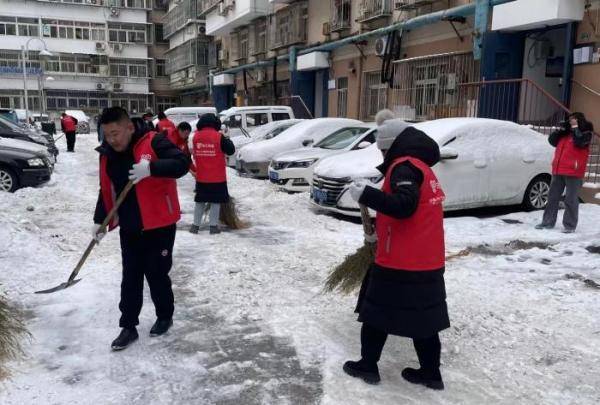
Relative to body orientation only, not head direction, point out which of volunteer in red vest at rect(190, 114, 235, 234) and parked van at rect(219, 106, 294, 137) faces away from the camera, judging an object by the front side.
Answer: the volunteer in red vest

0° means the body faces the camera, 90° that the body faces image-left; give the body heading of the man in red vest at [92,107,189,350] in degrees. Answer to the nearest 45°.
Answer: approximately 45°

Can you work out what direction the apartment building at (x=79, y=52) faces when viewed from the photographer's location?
facing the viewer

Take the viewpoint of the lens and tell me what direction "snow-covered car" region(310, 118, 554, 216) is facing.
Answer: facing the viewer and to the left of the viewer

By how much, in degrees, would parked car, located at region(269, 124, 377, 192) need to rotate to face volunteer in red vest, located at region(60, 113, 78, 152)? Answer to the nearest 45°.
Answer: approximately 90° to its right

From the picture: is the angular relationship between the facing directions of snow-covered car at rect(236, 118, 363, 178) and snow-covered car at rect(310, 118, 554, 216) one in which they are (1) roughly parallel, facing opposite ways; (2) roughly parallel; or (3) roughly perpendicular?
roughly parallel

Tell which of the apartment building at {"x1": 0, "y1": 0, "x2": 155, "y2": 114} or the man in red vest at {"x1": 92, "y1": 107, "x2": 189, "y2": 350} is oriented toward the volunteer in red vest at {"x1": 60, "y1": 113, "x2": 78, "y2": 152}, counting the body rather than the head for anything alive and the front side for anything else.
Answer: the apartment building

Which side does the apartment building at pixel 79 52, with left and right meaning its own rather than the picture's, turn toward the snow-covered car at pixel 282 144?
front

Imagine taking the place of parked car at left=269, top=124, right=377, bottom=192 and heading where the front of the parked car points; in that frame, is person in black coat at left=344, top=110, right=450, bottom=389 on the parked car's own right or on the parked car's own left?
on the parked car's own left

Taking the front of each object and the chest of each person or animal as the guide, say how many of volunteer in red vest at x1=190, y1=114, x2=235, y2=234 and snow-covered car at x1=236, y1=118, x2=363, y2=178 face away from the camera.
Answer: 1

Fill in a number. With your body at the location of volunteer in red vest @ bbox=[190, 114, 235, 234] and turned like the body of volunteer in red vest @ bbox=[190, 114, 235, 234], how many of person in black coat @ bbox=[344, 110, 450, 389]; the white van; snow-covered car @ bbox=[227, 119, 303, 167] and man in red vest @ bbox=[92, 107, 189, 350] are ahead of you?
2

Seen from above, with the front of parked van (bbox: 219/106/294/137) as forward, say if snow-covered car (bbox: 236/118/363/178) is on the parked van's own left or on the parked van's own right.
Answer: on the parked van's own left

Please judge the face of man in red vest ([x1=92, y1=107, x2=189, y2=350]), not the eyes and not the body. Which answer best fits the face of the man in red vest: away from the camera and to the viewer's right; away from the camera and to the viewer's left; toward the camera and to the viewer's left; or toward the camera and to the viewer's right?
toward the camera and to the viewer's left

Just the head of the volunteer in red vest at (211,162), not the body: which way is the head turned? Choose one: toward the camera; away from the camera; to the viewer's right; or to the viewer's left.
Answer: away from the camera

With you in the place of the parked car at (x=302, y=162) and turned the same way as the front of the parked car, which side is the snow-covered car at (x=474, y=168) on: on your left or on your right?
on your left

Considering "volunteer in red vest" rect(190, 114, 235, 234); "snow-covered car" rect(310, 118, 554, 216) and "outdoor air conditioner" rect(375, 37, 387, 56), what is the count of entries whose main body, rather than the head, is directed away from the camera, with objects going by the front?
1

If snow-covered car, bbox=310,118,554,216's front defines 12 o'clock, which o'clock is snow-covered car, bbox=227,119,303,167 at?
snow-covered car, bbox=227,119,303,167 is roughly at 3 o'clock from snow-covered car, bbox=310,118,554,216.

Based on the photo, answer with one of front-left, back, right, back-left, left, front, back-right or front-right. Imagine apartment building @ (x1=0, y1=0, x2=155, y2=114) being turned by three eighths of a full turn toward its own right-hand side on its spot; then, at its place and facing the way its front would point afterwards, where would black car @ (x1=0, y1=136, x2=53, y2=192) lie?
back-left

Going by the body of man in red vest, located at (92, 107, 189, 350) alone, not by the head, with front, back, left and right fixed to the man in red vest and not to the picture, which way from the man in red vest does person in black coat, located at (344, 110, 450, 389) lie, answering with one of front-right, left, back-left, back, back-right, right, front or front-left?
left
